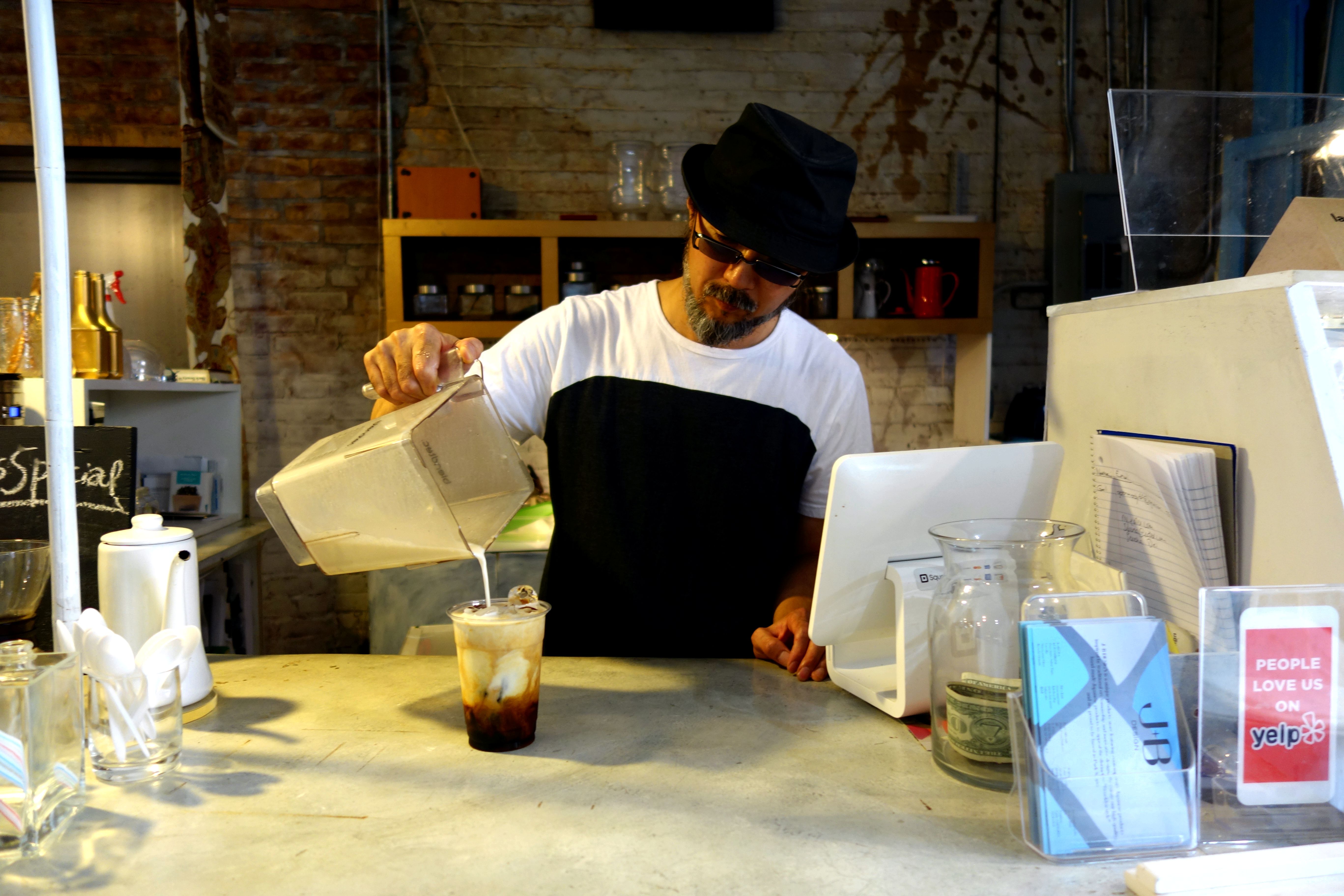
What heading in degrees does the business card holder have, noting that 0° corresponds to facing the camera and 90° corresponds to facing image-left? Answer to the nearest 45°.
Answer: approximately 0°

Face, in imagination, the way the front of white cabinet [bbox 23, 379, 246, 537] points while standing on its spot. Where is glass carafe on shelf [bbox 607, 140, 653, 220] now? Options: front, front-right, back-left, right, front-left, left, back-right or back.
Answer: left

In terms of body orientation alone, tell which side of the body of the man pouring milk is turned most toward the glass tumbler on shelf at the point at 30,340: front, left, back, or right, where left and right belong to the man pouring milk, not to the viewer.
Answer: right

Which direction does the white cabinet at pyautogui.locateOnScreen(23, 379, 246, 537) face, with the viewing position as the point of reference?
facing the viewer

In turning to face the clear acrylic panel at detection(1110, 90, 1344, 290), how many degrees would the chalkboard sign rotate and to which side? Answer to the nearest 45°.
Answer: approximately 45° to its left

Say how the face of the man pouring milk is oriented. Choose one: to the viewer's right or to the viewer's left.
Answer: to the viewer's left

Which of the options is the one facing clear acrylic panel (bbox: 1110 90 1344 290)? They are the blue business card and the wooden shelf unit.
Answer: the wooden shelf unit

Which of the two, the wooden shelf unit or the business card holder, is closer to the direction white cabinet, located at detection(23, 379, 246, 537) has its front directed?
the business card holder

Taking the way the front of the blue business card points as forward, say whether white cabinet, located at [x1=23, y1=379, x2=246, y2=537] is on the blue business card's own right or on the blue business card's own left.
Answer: on the blue business card's own right

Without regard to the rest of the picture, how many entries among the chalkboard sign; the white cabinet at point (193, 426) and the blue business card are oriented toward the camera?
3
